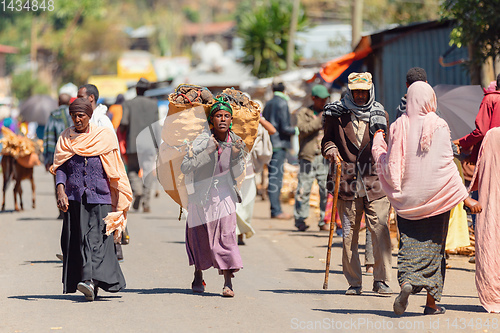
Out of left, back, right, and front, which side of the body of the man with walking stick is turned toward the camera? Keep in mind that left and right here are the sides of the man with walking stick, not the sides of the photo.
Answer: front

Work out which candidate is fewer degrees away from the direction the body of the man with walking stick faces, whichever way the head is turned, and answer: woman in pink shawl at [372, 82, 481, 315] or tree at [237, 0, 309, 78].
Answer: the woman in pink shawl

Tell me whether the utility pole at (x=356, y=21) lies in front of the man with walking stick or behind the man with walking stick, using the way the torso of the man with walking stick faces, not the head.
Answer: behind

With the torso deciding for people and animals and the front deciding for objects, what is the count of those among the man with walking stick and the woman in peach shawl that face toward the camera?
2

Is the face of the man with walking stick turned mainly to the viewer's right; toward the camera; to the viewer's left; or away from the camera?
toward the camera

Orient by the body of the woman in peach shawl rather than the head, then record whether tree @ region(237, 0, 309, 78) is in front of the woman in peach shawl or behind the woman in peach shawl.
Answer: behind

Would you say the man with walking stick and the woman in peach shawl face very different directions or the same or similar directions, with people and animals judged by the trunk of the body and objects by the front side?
same or similar directions

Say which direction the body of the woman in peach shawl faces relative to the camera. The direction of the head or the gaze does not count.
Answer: toward the camera

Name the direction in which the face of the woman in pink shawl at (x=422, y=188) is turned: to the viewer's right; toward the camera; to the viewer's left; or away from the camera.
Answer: away from the camera

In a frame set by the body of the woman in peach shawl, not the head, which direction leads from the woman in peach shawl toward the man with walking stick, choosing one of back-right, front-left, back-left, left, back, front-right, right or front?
left

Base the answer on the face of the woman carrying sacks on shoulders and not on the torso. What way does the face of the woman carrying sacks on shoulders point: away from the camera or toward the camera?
toward the camera
